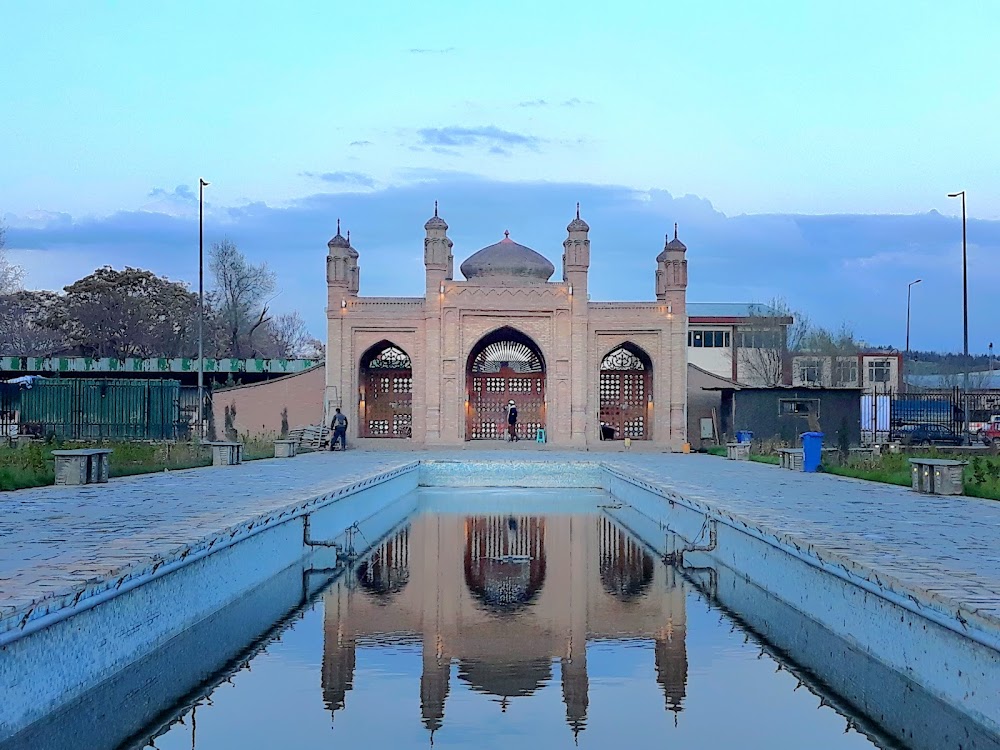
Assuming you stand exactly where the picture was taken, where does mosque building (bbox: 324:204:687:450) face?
facing the viewer

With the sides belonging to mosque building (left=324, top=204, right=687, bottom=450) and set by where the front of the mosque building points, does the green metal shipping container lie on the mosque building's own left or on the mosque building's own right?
on the mosque building's own right

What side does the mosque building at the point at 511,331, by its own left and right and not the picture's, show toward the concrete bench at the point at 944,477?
front

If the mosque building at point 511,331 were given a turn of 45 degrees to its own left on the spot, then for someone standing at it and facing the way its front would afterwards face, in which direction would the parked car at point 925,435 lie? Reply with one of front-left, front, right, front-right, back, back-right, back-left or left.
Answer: front-left

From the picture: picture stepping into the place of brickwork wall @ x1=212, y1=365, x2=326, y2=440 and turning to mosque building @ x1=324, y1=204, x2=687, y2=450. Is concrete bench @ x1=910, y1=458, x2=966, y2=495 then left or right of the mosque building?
right

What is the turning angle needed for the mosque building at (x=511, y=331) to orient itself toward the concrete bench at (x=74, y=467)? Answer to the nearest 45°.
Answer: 0° — it already faces it

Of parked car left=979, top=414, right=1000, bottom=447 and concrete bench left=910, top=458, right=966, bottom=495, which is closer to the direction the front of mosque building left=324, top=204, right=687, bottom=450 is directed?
the concrete bench

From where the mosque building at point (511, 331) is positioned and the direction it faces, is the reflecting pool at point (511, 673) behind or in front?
in front

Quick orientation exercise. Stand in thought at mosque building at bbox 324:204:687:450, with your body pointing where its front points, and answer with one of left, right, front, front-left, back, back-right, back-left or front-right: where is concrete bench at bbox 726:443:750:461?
front-left
